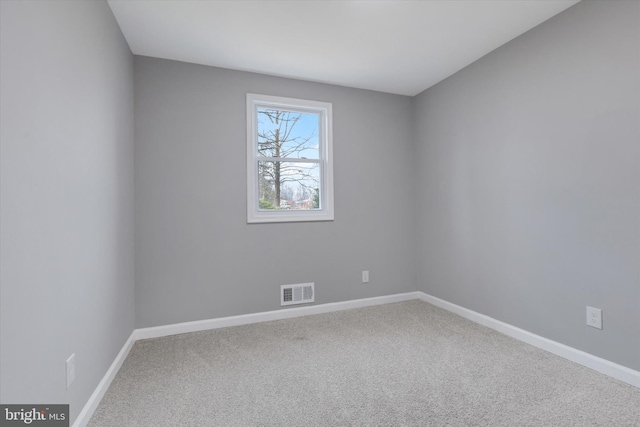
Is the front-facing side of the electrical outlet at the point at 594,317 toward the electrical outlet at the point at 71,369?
yes

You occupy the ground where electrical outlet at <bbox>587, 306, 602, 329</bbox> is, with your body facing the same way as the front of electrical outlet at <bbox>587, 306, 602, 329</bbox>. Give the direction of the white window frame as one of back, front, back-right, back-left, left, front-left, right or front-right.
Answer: front-right

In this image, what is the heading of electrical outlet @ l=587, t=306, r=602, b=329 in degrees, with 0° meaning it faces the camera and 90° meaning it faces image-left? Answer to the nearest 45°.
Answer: approximately 45°

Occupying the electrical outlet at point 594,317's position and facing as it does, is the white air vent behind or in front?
in front
